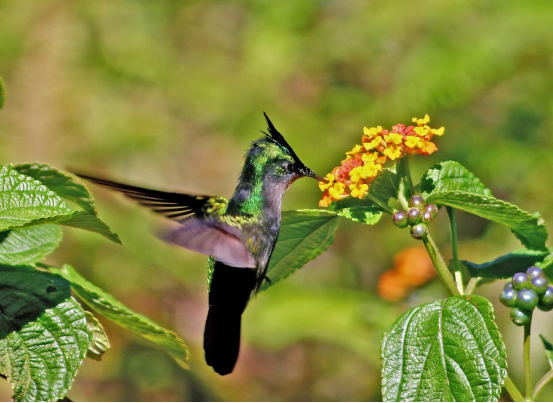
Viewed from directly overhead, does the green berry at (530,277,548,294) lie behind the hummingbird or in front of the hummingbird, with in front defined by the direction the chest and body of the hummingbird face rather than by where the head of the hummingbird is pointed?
in front

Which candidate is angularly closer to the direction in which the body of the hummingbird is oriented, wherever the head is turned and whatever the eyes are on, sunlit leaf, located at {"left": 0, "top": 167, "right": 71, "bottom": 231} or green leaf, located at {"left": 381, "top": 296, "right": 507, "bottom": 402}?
the green leaf

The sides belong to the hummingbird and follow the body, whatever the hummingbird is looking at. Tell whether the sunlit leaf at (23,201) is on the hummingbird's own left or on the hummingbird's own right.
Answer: on the hummingbird's own right

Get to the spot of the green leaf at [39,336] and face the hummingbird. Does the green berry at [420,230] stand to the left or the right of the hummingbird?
right

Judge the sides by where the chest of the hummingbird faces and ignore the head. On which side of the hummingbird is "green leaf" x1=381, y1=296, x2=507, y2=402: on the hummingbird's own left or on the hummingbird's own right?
on the hummingbird's own right

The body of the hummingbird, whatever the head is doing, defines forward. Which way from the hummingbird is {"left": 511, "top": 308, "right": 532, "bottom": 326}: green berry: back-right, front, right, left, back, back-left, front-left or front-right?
front-right

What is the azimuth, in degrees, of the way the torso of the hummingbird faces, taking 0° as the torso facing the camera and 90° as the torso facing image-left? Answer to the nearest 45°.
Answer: approximately 270°
